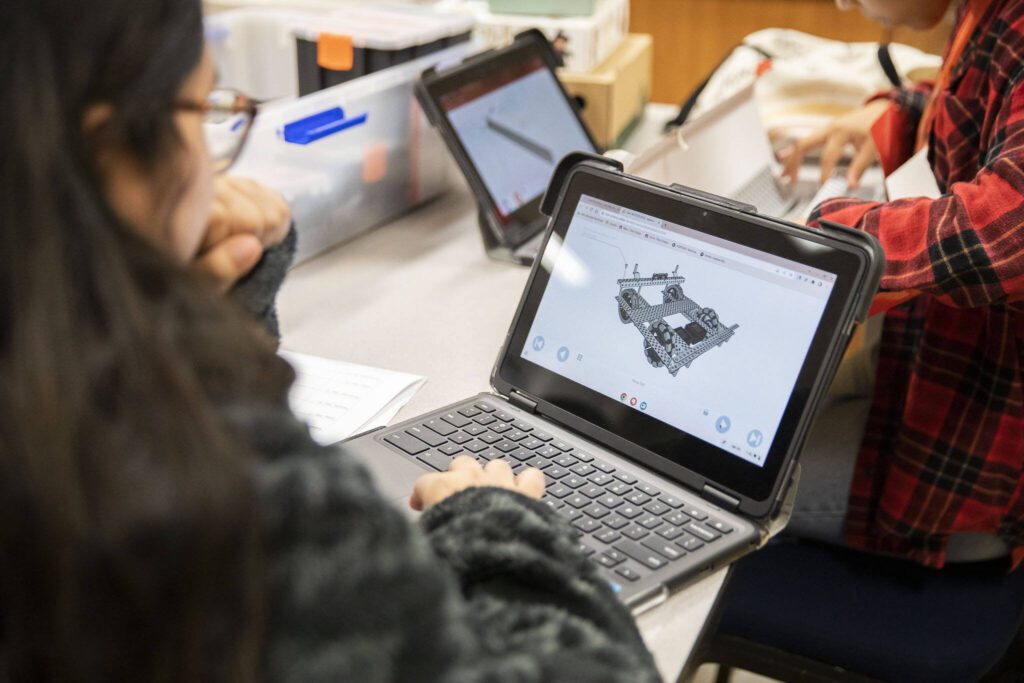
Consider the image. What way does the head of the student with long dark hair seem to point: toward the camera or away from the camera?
away from the camera

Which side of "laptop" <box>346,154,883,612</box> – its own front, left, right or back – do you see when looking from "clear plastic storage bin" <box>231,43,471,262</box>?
right

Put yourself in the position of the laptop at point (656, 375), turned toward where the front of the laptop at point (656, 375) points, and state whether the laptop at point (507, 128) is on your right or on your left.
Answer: on your right

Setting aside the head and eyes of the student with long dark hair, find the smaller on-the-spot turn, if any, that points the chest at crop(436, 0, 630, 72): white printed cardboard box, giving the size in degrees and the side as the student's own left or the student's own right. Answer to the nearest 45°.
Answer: approximately 45° to the student's own left

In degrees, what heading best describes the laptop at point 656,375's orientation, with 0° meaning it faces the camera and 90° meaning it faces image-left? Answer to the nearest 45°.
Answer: approximately 45°

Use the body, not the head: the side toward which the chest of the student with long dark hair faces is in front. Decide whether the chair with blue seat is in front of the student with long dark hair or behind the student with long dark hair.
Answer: in front

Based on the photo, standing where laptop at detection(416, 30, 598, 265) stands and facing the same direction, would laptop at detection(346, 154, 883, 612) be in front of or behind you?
in front

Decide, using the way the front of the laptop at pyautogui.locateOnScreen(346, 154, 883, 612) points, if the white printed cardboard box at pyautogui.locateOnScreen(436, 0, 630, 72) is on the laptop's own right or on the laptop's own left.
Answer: on the laptop's own right

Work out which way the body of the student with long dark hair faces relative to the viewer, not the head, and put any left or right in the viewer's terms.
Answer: facing away from the viewer and to the right of the viewer

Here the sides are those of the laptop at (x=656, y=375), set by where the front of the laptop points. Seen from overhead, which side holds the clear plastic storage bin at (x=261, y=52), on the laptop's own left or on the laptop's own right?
on the laptop's own right
